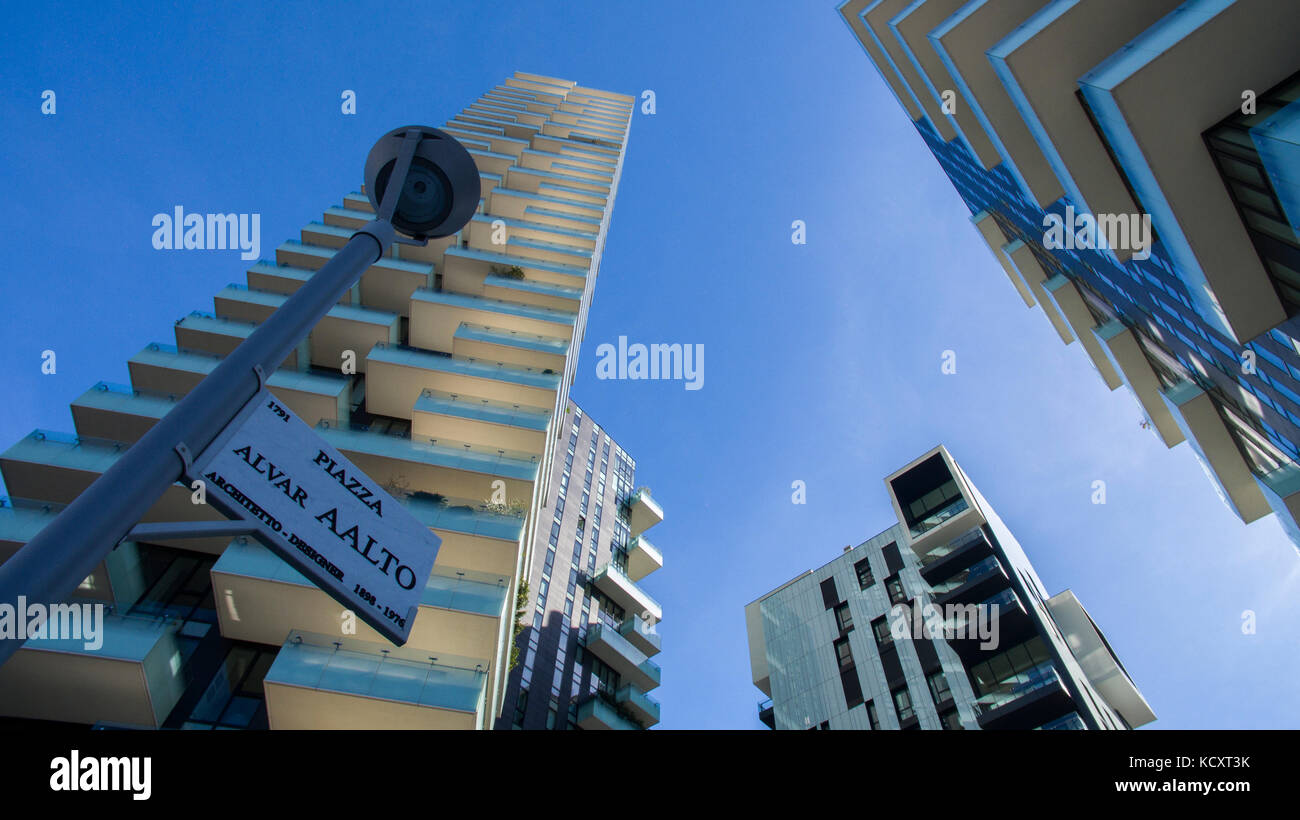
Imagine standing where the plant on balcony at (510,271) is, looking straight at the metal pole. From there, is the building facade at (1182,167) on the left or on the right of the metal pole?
left

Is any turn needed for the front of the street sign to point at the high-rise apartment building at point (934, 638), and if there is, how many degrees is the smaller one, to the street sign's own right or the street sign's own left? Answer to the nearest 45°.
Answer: approximately 135° to the street sign's own left

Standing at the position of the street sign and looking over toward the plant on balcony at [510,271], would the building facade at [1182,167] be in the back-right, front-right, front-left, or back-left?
front-right

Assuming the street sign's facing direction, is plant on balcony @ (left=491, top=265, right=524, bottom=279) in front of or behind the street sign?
behind

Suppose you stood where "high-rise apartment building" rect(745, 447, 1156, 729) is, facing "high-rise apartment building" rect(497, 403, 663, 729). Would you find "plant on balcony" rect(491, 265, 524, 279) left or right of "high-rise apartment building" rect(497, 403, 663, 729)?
left

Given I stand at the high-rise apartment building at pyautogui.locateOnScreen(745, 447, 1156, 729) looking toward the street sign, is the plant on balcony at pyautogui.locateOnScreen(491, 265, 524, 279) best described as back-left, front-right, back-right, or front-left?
front-right

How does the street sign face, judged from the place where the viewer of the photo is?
facing the viewer

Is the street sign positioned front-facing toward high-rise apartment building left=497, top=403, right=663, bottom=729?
no
